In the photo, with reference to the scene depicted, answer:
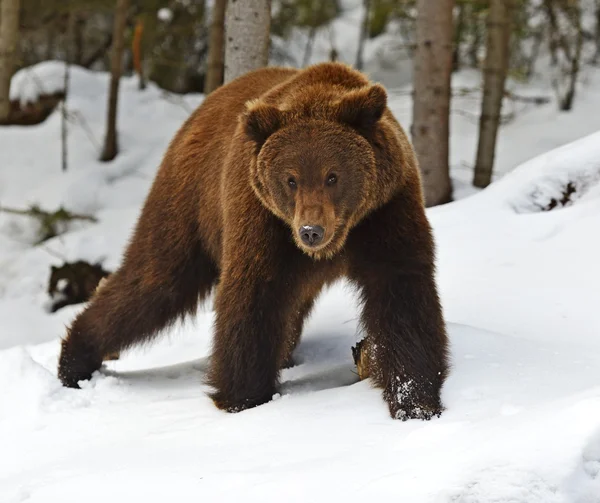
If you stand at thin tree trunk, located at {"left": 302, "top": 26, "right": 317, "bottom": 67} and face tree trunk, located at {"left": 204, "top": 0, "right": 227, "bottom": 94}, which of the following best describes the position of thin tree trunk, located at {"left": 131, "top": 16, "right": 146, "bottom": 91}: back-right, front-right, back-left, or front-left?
front-right

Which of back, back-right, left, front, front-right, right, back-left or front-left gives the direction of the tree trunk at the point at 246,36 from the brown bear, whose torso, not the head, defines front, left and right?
back-left

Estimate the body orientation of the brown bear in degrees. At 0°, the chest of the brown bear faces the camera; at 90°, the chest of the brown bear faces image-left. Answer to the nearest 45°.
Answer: approximately 315°

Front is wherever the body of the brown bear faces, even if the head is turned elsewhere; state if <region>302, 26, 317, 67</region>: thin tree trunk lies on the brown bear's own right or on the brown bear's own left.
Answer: on the brown bear's own left

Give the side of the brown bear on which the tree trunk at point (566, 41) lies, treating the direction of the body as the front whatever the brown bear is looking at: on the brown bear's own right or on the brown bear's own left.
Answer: on the brown bear's own left

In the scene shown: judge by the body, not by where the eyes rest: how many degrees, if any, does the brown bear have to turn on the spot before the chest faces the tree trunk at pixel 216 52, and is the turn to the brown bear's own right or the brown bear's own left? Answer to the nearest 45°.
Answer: approximately 135° to the brown bear's own left

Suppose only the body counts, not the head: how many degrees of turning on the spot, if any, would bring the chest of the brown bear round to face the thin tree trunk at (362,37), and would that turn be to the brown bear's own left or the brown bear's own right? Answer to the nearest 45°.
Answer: approximately 135° to the brown bear's own left

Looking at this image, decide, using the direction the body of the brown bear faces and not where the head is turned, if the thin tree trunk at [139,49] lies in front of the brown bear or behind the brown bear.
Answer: behind

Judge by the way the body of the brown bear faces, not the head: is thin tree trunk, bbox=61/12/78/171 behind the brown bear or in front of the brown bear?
behind

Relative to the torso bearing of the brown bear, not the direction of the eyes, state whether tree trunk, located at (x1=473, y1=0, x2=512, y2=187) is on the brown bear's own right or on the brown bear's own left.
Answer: on the brown bear's own left

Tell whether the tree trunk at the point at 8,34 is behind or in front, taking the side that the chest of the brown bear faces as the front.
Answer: behind
